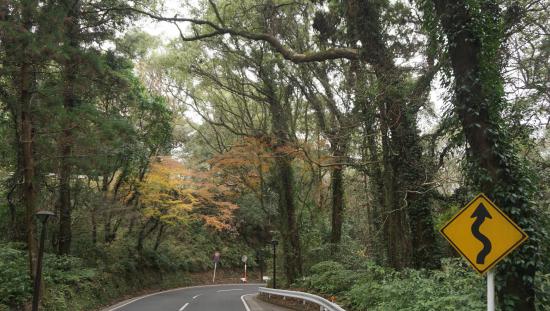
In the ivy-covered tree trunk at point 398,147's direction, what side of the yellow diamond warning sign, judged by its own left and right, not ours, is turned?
back

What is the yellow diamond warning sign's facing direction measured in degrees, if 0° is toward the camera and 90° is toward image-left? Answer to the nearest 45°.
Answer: approximately 0°

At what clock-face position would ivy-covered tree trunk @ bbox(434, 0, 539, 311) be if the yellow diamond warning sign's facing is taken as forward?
The ivy-covered tree trunk is roughly at 6 o'clock from the yellow diamond warning sign.

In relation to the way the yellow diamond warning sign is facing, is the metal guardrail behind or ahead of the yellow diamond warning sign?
behind
